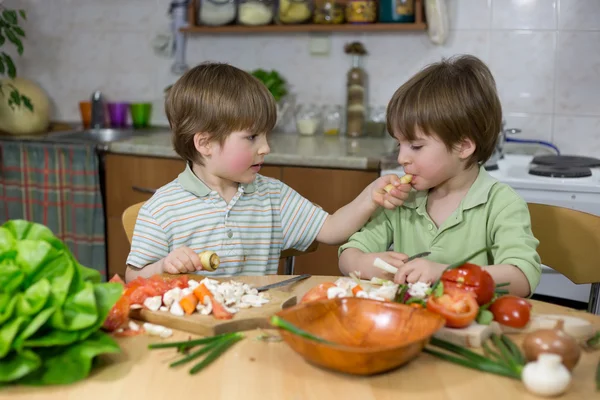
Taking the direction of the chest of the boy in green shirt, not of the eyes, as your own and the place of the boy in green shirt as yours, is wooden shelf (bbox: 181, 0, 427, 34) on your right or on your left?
on your right

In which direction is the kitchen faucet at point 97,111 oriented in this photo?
toward the camera

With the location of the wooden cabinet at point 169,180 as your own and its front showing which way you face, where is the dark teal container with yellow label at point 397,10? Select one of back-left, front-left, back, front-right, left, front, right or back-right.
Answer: left

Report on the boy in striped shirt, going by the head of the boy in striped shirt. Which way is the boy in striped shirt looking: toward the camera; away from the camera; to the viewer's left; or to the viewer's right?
to the viewer's right

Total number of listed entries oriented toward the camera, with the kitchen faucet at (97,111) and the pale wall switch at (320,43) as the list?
2

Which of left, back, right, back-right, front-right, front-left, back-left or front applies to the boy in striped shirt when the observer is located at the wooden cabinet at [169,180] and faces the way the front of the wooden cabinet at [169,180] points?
front

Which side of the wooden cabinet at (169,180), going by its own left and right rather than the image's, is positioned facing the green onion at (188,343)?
front

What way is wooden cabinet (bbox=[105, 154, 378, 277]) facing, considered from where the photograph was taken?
facing the viewer

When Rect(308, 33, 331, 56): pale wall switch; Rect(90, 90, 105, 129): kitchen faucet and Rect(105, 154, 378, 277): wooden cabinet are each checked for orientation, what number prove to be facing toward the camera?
3

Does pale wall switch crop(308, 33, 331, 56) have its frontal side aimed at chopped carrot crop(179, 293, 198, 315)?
yes

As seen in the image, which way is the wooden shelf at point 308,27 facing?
toward the camera

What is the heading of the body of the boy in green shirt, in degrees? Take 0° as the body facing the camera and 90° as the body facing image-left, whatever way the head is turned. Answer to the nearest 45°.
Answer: approximately 45°

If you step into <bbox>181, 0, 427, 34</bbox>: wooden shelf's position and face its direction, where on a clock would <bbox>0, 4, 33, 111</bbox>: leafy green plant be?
The leafy green plant is roughly at 3 o'clock from the wooden shelf.
